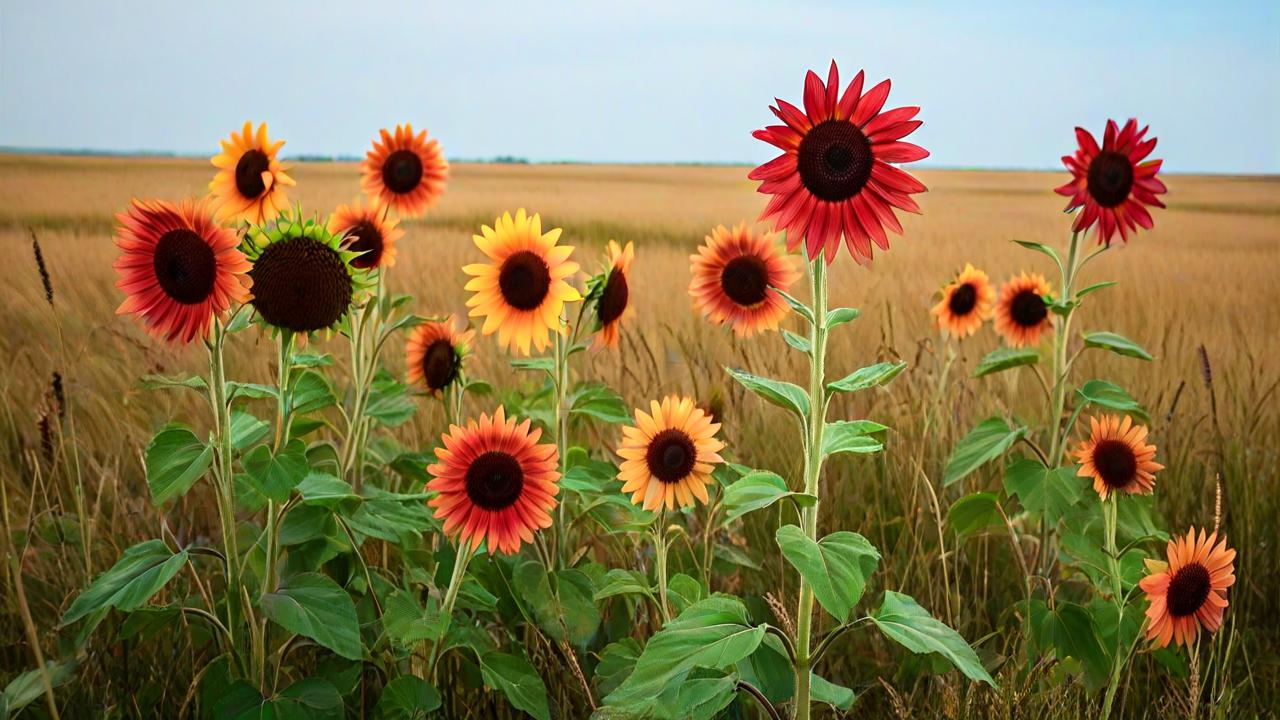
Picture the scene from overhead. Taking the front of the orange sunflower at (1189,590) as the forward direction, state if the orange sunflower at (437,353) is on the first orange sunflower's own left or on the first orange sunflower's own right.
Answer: on the first orange sunflower's own right

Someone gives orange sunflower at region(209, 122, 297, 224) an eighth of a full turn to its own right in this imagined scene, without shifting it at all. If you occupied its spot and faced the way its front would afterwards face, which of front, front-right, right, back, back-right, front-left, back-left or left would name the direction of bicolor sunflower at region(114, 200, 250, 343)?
front

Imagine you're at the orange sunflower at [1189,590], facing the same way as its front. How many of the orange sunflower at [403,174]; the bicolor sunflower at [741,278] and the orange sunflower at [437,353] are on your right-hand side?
3

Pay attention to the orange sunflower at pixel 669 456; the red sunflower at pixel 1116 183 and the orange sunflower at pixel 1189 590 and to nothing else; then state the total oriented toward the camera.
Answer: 3

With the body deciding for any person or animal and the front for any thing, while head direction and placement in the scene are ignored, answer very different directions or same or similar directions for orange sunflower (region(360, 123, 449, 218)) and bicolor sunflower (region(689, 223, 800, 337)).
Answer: same or similar directions

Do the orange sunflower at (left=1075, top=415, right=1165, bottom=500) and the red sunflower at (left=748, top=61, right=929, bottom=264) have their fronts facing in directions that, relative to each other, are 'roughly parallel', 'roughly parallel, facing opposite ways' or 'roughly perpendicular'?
roughly parallel

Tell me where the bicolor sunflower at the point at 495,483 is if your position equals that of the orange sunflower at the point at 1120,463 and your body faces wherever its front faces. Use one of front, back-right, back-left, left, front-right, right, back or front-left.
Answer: front-right

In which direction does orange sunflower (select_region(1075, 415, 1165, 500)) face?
toward the camera

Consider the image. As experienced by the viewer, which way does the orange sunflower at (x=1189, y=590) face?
facing the viewer

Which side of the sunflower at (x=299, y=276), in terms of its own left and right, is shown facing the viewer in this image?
front

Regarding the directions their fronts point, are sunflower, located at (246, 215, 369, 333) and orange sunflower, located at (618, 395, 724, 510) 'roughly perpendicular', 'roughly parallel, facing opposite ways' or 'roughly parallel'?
roughly parallel

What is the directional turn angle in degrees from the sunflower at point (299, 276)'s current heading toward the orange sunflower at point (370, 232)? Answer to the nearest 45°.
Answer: approximately 180°

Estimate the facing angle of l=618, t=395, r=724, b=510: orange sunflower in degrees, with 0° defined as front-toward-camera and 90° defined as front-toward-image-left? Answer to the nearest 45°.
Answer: approximately 0°

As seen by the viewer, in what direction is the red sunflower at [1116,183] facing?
toward the camera
